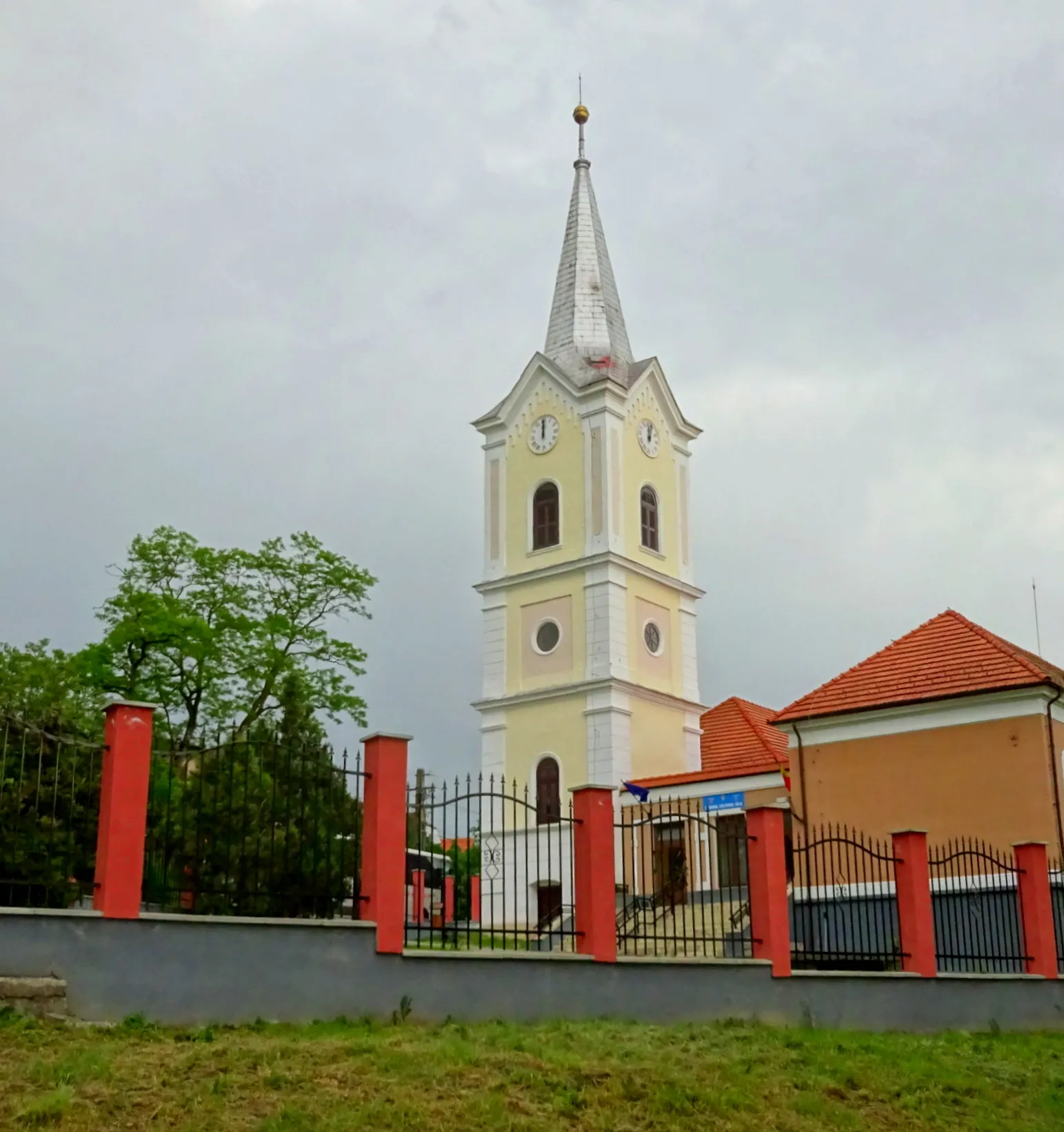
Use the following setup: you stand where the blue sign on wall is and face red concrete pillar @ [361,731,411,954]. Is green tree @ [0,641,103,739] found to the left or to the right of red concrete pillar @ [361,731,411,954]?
right

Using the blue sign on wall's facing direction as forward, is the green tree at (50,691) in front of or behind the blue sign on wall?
in front

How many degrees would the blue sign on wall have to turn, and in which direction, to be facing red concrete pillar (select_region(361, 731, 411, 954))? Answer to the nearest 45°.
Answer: approximately 45° to its left

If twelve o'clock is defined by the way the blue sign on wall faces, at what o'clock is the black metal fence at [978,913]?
The black metal fence is roughly at 10 o'clock from the blue sign on wall.

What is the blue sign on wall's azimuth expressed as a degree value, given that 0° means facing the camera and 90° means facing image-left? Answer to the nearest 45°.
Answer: approximately 45°

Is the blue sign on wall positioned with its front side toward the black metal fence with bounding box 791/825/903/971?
no

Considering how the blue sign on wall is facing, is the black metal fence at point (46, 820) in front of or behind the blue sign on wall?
in front

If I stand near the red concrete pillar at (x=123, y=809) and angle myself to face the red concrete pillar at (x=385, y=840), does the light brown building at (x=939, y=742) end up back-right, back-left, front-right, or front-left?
front-left

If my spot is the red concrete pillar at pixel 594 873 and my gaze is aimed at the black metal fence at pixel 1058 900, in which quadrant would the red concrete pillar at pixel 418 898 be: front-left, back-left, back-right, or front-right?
back-left

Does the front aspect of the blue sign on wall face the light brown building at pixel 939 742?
no

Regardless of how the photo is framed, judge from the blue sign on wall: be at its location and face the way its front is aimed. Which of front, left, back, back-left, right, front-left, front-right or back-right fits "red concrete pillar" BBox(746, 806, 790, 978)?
front-left

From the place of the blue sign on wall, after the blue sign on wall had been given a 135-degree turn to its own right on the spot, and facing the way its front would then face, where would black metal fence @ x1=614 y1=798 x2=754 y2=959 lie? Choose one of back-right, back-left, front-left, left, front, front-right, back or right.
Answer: back
